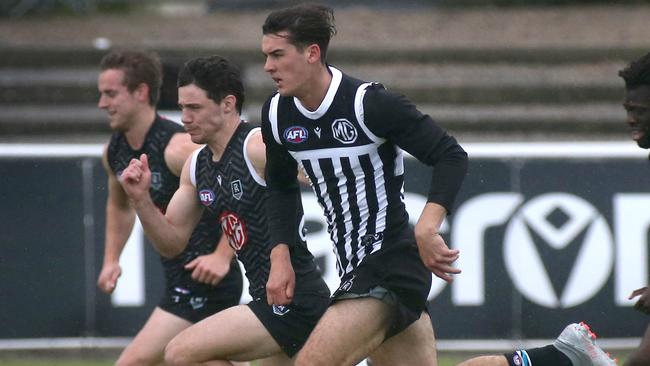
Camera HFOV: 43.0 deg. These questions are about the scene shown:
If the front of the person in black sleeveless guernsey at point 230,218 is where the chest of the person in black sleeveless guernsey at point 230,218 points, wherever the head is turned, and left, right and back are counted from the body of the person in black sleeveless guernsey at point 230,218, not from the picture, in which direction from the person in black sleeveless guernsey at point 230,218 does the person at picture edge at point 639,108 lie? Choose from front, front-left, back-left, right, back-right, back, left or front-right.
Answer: back-left

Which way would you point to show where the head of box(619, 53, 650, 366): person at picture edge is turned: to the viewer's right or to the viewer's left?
to the viewer's left

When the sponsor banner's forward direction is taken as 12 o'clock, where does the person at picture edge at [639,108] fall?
The person at picture edge is roughly at 12 o'clock from the sponsor banner.

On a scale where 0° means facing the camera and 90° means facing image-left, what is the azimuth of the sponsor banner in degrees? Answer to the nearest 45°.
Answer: approximately 0°

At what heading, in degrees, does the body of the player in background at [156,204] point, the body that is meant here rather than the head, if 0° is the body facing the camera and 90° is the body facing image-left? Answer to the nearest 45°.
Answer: approximately 45°

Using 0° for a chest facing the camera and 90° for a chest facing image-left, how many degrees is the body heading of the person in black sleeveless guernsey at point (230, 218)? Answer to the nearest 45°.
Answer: approximately 45°
